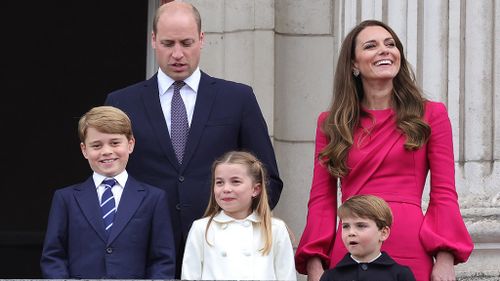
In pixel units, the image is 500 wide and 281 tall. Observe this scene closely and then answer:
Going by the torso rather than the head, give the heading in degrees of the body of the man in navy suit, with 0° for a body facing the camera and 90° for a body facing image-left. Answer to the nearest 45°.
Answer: approximately 0°

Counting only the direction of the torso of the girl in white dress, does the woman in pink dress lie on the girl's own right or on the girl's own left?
on the girl's own left

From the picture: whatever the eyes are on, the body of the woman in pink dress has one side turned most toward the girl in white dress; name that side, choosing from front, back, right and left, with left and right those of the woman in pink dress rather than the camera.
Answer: right

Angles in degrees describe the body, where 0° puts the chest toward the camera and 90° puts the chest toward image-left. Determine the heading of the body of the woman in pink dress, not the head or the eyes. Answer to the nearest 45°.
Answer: approximately 0°

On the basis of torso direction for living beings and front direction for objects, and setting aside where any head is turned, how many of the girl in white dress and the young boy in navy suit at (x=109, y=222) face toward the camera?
2
